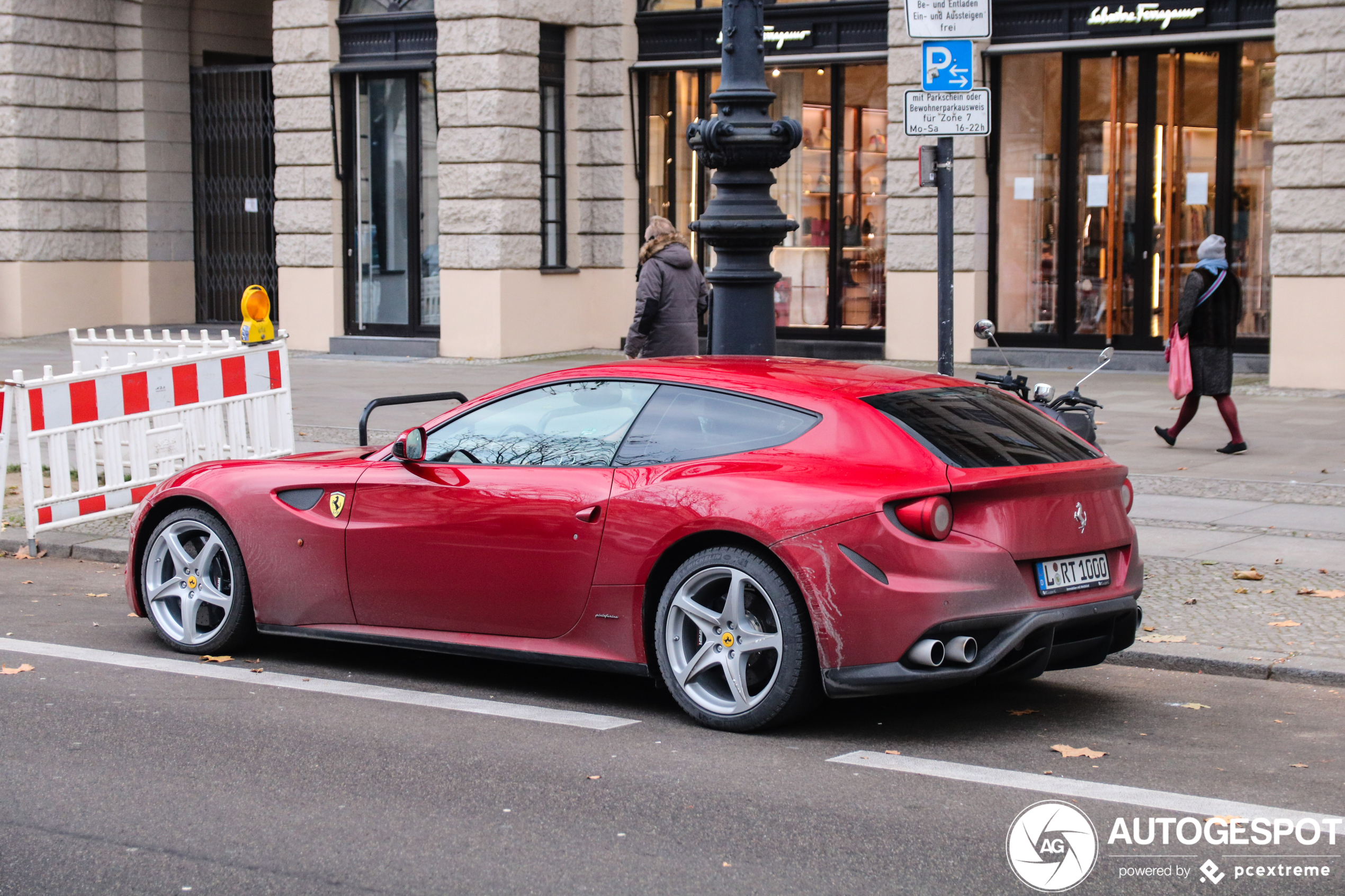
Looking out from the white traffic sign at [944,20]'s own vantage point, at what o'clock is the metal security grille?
The metal security grille is roughly at 5 o'clock from the white traffic sign.

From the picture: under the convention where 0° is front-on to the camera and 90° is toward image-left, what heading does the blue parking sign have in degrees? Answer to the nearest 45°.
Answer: approximately 0°

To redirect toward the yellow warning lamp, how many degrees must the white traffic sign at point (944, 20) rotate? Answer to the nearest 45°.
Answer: approximately 135° to its right

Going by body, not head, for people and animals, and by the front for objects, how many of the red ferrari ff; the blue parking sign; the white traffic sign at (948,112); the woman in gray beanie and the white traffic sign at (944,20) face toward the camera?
3

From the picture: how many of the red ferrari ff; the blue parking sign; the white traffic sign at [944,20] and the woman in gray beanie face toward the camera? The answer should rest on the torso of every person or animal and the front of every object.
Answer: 2

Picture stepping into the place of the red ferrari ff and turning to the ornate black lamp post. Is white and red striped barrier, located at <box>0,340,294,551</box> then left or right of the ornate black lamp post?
left

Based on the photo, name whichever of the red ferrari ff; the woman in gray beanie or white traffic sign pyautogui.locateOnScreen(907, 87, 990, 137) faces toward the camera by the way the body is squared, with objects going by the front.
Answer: the white traffic sign

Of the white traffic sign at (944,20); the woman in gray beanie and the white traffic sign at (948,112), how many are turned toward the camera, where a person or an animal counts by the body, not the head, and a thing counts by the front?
2
